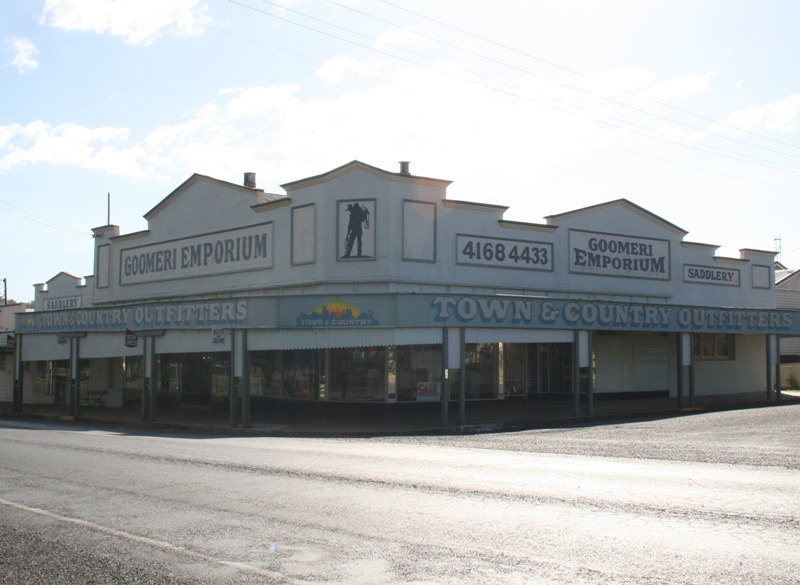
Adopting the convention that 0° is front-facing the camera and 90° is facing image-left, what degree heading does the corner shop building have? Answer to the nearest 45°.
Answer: approximately 0°
